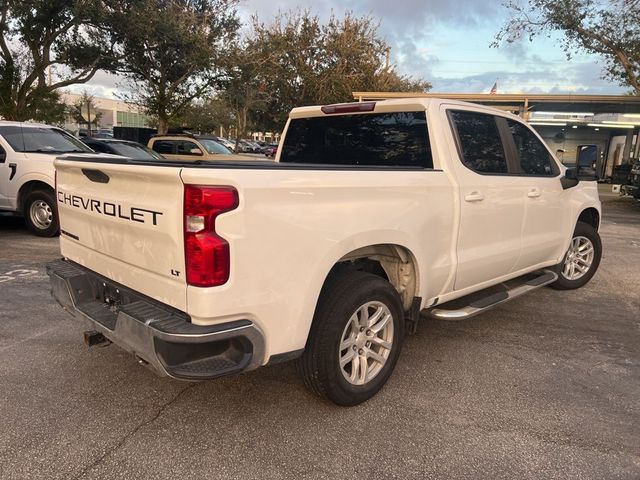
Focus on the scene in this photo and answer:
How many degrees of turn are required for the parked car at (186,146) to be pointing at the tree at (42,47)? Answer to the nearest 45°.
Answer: approximately 180°

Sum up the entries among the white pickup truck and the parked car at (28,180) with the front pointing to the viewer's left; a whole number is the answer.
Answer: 0

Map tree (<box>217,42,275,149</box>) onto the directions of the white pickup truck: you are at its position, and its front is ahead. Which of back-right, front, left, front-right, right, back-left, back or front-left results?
front-left

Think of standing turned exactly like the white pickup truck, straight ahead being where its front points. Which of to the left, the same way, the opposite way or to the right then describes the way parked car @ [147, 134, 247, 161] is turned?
to the right

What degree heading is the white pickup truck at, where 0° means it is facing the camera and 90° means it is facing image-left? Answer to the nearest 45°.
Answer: approximately 225°

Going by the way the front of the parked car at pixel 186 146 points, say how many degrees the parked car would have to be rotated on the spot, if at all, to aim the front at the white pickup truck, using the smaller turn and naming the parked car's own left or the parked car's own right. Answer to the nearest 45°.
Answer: approximately 45° to the parked car's own right

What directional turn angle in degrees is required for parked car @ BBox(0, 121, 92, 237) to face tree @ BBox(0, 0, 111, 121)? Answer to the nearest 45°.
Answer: approximately 135° to its left

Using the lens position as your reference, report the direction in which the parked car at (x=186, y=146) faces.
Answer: facing the viewer and to the right of the viewer

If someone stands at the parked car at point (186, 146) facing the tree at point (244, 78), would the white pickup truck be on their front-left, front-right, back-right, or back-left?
back-right

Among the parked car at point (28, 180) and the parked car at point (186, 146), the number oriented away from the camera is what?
0

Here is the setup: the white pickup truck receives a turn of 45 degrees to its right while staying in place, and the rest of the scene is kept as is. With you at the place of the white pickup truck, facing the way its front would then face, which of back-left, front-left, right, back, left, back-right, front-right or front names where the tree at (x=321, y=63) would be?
left

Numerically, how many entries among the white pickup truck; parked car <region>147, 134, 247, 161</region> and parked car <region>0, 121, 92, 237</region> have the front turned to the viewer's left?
0
